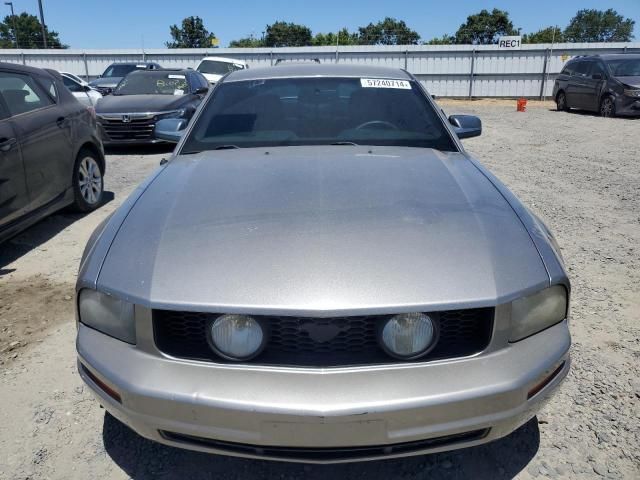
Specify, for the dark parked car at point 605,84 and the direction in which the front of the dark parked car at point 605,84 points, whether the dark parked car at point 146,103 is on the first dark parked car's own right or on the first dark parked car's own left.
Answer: on the first dark parked car's own right

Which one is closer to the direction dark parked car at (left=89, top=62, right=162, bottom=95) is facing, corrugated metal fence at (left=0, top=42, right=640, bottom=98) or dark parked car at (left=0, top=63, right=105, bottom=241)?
the dark parked car

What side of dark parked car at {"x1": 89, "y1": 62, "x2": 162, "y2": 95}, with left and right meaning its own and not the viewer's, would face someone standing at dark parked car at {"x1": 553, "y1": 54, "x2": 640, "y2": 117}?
left

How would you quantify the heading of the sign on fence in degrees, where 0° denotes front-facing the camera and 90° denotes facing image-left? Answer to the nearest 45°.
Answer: approximately 0°

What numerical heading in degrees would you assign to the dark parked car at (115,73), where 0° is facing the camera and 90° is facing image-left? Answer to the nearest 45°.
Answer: approximately 45°

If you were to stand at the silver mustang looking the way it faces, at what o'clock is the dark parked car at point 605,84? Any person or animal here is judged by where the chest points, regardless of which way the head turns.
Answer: The dark parked car is roughly at 7 o'clock from the silver mustang.

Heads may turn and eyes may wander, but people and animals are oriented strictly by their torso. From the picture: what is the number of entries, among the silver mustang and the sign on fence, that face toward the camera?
2

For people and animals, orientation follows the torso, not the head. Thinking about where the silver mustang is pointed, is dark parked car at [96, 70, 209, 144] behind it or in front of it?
behind

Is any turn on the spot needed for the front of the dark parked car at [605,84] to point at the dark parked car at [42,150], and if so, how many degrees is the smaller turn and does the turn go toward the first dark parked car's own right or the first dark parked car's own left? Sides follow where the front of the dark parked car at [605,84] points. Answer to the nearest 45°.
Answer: approximately 45° to the first dark parked car's own right

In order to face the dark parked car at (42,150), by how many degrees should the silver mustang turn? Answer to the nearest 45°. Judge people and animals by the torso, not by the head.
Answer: approximately 135° to its right

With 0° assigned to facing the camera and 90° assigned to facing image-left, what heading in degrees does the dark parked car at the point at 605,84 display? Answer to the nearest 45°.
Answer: approximately 315°

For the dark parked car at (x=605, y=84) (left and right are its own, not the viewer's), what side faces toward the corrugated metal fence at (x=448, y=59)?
back
